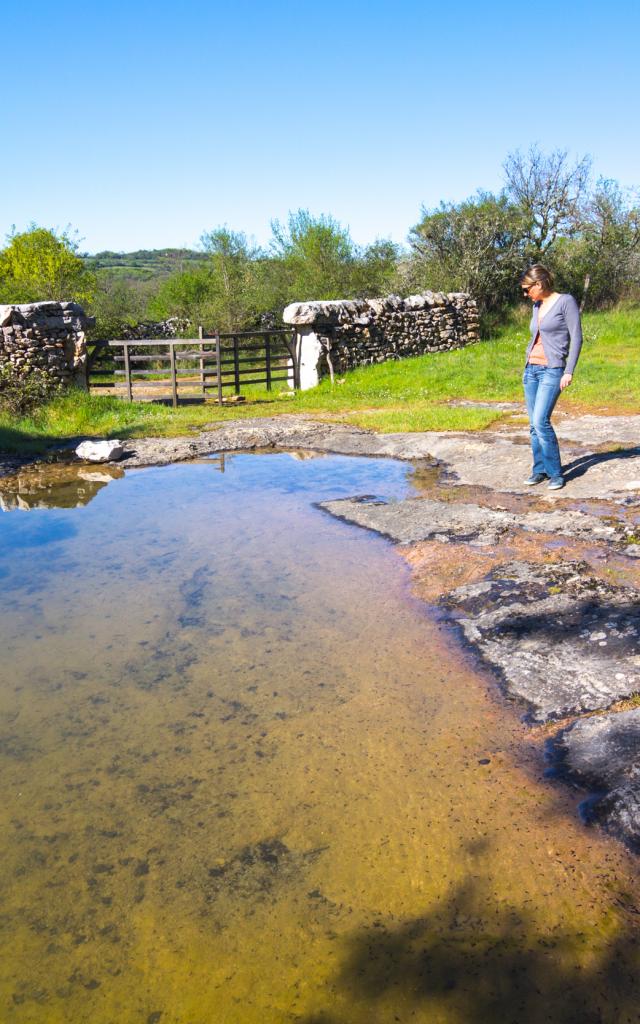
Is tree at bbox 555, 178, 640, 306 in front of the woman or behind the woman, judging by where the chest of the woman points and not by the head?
behind

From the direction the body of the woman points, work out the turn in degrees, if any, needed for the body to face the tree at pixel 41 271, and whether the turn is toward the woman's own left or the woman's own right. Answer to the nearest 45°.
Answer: approximately 90° to the woman's own right

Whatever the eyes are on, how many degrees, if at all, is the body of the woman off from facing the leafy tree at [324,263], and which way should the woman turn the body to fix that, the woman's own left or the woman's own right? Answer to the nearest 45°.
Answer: approximately 135° to the woman's own right

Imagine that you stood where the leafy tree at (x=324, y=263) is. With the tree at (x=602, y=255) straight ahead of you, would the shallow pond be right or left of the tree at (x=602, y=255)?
right

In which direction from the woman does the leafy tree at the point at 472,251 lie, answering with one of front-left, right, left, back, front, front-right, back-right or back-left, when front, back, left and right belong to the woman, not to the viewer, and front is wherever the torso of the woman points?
back-right

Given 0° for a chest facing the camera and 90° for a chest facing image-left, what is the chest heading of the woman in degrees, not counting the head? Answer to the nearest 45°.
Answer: approximately 45°

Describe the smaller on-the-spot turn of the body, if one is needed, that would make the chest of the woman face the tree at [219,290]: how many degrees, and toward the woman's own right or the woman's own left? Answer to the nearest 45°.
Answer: approximately 90° to the woman's own right

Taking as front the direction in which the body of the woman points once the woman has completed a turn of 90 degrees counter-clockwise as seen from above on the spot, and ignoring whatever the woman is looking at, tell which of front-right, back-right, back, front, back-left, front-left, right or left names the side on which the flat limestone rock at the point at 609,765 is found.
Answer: front-right

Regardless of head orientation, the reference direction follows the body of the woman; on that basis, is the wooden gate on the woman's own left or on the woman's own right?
on the woman's own right

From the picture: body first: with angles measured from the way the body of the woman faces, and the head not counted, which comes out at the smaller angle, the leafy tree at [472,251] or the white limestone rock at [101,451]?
the white limestone rock
